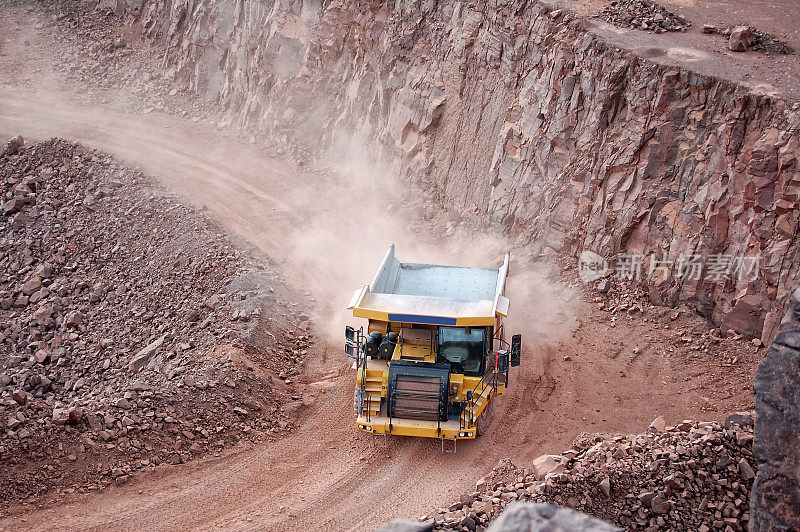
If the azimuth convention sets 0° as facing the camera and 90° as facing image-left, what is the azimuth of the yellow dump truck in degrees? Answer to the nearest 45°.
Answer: approximately 0°

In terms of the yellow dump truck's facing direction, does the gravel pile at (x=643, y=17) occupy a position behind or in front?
behind

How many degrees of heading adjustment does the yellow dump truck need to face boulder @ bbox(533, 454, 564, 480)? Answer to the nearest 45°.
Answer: approximately 45° to its left

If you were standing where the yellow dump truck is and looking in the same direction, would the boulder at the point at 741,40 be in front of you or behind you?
behind
